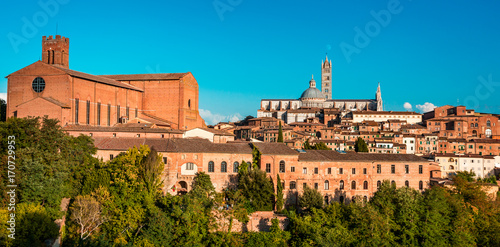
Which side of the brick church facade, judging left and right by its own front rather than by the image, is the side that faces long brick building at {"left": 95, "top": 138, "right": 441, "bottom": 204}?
left

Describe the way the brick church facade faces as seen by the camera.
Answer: facing the viewer and to the left of the viewer
